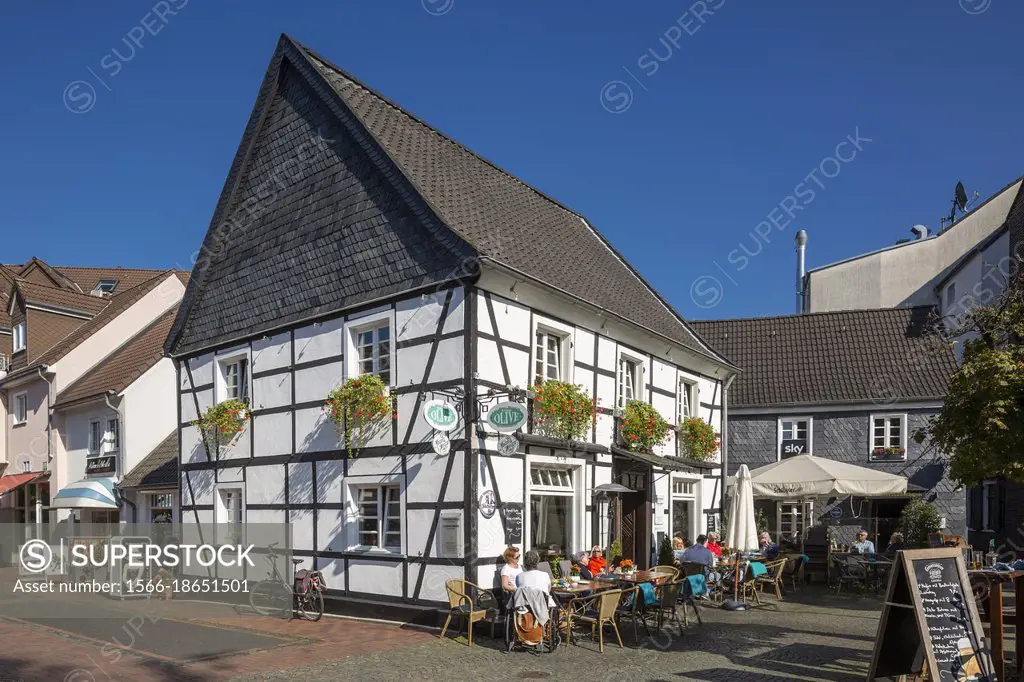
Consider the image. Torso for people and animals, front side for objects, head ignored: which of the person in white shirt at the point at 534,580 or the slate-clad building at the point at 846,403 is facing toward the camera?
the slate-clad building

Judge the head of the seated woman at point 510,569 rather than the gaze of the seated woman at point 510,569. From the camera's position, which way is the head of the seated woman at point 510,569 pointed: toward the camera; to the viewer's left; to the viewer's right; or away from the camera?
to the viewer's right

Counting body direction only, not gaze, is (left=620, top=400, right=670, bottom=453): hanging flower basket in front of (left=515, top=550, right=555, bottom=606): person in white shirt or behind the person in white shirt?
in front

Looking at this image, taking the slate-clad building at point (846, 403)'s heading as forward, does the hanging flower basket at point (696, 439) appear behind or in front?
in front

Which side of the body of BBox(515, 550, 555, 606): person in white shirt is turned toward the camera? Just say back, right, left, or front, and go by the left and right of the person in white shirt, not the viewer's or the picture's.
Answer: back

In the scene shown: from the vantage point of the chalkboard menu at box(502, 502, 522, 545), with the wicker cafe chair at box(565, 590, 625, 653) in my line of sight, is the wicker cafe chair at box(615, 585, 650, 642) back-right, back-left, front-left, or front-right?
front-left

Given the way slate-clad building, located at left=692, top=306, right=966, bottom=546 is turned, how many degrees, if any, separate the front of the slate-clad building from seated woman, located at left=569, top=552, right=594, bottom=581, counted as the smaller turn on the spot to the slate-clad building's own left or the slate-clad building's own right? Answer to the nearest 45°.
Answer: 0° — it already faces them

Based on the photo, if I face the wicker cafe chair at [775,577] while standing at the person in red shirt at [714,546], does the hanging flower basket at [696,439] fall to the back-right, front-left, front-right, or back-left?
back-left

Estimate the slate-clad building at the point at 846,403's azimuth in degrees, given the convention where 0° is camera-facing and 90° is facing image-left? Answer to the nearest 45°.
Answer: approximately 0°

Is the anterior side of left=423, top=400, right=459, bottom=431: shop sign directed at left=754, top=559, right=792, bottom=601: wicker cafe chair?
no

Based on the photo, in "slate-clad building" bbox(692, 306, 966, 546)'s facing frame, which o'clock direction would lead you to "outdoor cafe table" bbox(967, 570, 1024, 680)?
The outdoor cafe table is roughly at 12 o'clock from the slate-clad building.

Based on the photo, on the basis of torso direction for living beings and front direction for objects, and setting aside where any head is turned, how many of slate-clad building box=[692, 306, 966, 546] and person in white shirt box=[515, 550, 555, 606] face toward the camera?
1
